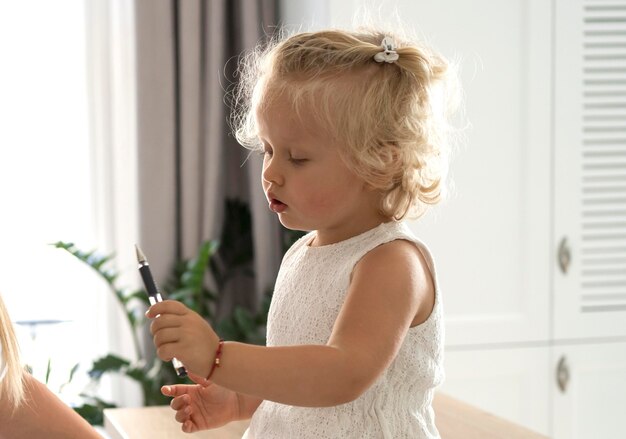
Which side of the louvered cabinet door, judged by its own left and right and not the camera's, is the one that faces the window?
right

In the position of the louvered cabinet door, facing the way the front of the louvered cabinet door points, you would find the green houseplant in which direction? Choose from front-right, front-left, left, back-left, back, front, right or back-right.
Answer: right

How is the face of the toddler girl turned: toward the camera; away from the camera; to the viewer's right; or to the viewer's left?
to the viewer's left

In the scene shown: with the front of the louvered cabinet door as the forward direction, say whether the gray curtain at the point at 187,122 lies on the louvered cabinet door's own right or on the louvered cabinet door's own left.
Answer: on the louvered cabinet door's own right

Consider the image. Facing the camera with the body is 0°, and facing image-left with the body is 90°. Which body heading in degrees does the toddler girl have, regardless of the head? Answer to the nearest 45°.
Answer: approximately 45°

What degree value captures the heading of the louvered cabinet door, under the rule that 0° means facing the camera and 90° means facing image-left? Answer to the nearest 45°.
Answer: approximately 0°

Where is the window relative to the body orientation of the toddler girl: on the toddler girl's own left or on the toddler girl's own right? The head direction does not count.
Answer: on the toddler girl's own right

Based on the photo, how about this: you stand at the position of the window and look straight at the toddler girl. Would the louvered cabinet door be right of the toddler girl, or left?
left

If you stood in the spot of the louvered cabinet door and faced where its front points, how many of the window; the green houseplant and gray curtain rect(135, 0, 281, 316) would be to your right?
3

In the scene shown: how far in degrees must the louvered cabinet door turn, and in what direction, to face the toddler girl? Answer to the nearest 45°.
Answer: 0° — it already faces them

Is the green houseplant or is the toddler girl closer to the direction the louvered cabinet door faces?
the toddler girl

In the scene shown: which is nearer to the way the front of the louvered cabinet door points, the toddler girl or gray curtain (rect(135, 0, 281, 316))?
the toddler girl

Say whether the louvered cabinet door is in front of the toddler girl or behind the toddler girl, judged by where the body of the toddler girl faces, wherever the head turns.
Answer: behind

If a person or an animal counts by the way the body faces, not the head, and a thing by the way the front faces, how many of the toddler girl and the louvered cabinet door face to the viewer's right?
0
